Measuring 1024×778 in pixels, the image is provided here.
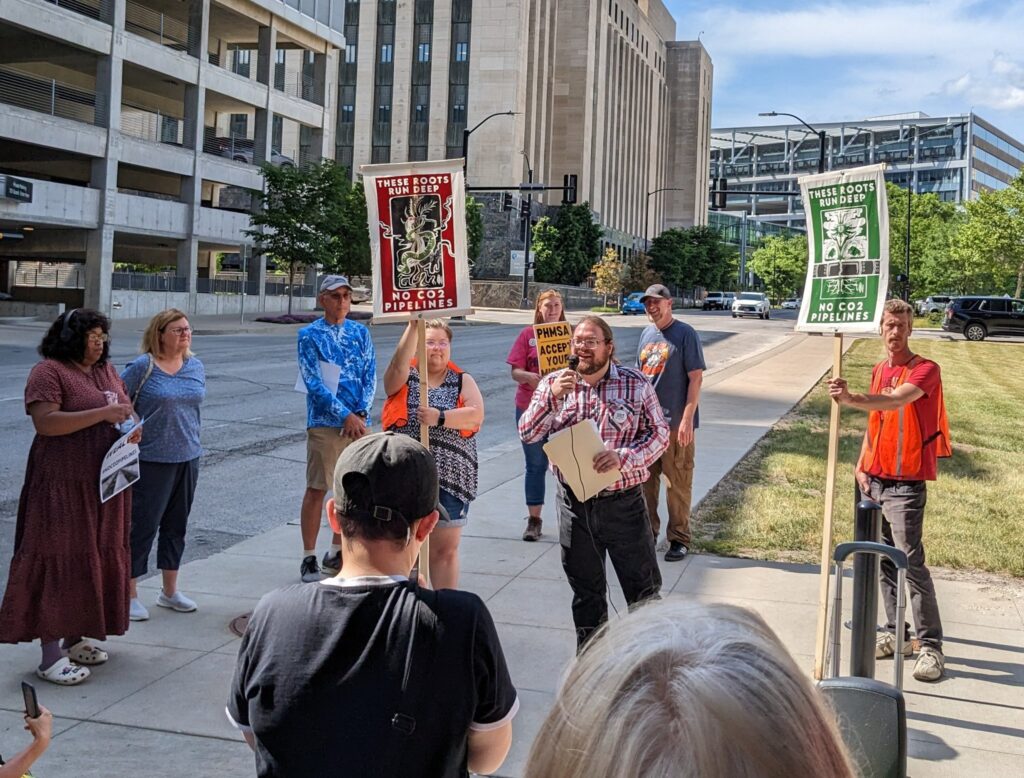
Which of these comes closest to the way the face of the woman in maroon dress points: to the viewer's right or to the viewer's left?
to the viewer's right

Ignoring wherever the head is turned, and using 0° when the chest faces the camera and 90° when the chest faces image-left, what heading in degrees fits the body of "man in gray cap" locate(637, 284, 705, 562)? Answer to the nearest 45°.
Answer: approximately 45°

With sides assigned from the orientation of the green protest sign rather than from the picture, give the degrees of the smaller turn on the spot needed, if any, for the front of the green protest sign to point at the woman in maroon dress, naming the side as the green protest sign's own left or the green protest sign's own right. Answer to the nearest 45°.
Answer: approximately 90° to the green protest sign's own right

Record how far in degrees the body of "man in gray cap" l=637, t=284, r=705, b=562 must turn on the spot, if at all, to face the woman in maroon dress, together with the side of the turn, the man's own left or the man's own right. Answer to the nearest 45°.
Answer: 0° — they already face them

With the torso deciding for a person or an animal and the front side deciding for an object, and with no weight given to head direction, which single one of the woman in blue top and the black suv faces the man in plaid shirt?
the woman in blue top

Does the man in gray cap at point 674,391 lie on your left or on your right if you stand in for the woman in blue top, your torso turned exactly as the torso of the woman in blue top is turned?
on your left
